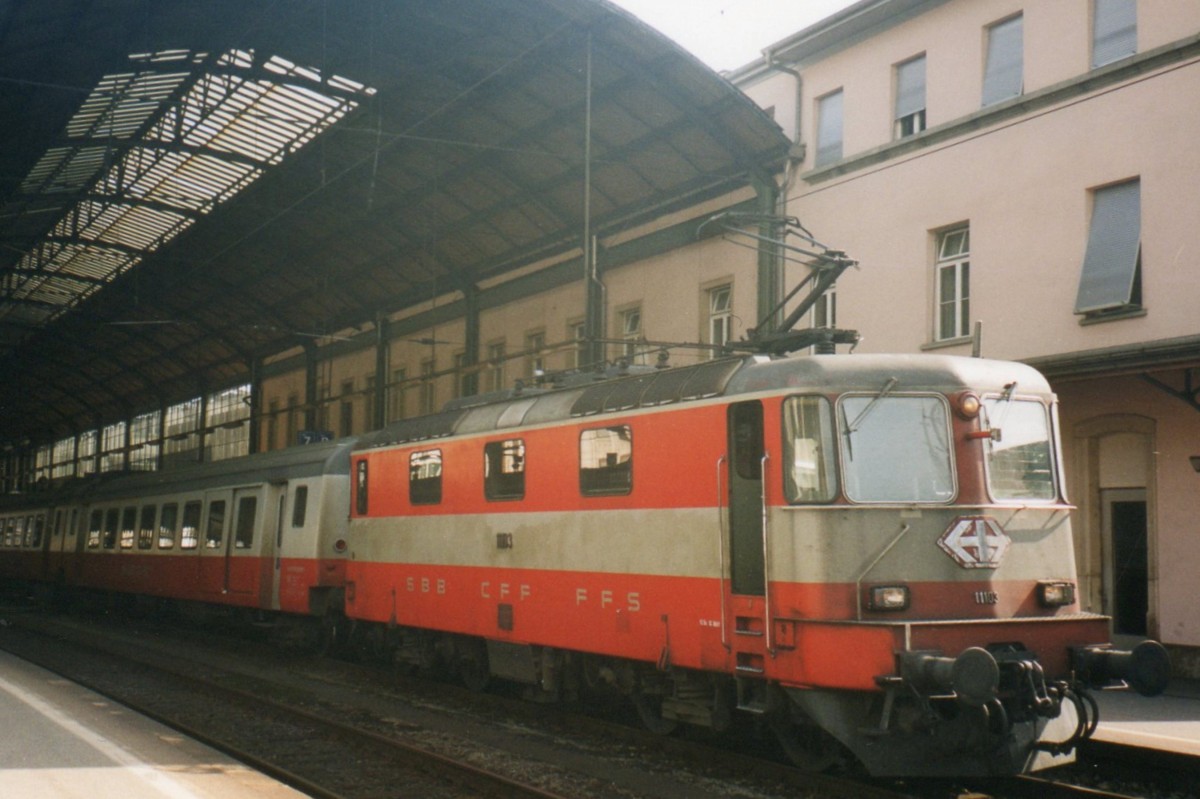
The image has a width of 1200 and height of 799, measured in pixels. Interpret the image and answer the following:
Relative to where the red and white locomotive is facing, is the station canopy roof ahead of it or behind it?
behind

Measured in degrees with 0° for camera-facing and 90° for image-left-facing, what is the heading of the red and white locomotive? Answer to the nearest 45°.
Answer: approximately 315°
